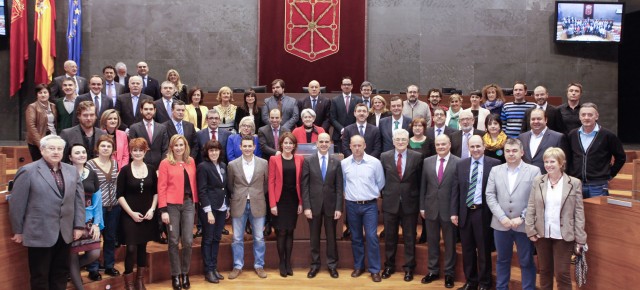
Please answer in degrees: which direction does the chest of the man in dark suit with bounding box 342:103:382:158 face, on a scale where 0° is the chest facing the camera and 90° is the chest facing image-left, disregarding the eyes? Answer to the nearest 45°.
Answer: approximately 0°

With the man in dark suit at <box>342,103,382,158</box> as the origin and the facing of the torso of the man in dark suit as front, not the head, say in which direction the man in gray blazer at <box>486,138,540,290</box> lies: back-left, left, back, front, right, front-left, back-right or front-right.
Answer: front-left

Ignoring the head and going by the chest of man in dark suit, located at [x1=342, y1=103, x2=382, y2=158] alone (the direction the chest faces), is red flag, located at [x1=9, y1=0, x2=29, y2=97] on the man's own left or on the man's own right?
on the man's own right

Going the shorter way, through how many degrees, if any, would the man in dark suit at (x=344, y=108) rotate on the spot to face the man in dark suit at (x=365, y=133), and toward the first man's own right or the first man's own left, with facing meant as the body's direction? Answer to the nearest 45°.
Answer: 0° — they already face them

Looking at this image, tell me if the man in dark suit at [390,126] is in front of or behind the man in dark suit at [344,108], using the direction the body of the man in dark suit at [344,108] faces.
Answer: in front

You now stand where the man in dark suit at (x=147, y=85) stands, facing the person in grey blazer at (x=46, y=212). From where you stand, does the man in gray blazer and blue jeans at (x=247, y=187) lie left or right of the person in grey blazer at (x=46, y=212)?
left
